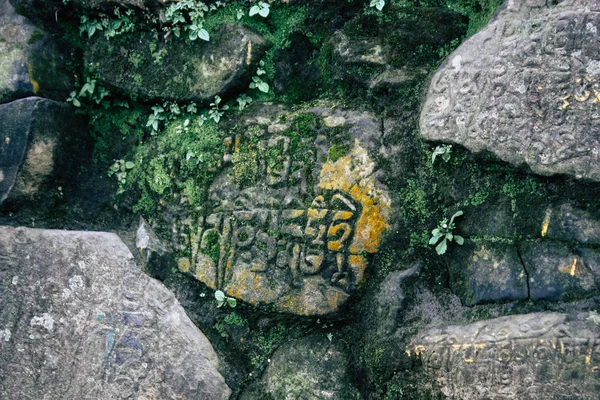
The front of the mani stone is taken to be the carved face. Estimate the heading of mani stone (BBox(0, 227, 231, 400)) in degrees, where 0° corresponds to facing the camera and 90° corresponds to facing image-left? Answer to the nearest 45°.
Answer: approximately 0°

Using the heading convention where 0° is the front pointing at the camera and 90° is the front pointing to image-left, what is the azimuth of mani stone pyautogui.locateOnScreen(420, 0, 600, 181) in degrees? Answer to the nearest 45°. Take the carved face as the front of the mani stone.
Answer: approximately 0°

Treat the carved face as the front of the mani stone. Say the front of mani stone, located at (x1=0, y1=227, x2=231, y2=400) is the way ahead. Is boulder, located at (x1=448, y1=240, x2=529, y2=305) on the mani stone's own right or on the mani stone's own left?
on the mani stone's own left

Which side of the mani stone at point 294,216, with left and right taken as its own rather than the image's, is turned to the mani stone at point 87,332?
right
